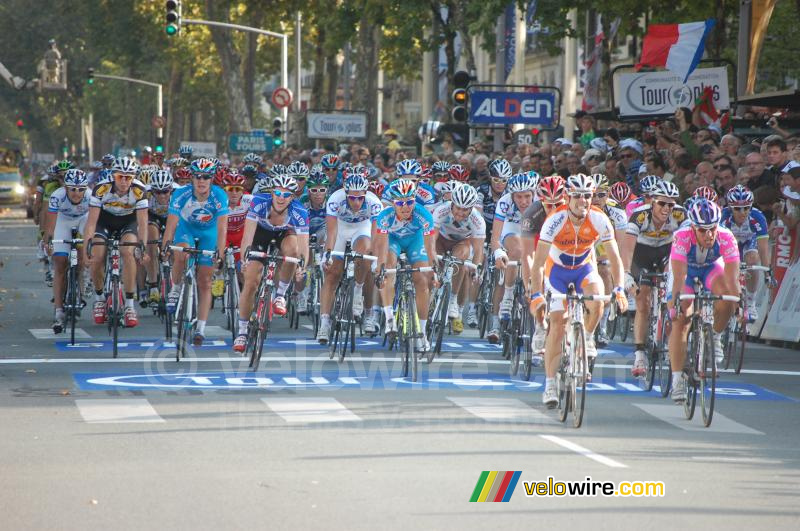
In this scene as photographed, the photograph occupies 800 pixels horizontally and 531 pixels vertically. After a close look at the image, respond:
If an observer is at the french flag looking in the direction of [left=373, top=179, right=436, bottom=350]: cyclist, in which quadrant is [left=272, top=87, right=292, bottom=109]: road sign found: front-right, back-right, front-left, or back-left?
back-right

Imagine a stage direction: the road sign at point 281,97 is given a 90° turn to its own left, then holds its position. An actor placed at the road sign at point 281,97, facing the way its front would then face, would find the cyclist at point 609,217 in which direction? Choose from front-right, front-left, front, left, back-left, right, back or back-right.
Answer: right

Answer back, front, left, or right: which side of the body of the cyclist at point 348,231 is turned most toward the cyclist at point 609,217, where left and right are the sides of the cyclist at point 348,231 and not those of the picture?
left

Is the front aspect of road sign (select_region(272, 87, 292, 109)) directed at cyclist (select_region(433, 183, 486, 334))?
yes

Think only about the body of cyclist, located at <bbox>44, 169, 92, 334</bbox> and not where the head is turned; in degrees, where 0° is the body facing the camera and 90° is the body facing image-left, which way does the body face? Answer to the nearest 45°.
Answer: approximately 0°

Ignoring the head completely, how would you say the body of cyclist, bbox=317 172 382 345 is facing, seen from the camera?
toward the camera

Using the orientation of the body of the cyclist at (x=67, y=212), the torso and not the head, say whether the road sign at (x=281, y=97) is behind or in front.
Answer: behind

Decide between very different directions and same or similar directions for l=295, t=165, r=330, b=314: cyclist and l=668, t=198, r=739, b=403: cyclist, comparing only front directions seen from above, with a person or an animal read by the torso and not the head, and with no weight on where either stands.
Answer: same or similar directions

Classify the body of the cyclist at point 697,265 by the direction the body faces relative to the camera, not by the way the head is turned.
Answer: toward the camera

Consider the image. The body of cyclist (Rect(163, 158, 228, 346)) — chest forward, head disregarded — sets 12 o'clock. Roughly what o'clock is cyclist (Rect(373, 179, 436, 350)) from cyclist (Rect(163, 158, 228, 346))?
cyclist (Rect(373, 179, 436, 350)) is roughly at 10 o'clock from cyclist (Rect(163, 158, 228, 346)).

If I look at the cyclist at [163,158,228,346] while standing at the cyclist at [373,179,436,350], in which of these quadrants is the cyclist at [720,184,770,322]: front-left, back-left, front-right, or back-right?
back-right

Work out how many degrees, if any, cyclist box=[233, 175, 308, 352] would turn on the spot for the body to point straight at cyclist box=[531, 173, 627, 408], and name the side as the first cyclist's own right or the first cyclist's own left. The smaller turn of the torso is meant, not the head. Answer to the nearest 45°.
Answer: approximately 45° to the first cyclist's own left

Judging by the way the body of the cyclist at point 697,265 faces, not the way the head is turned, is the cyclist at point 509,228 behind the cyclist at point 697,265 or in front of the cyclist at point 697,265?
behind
